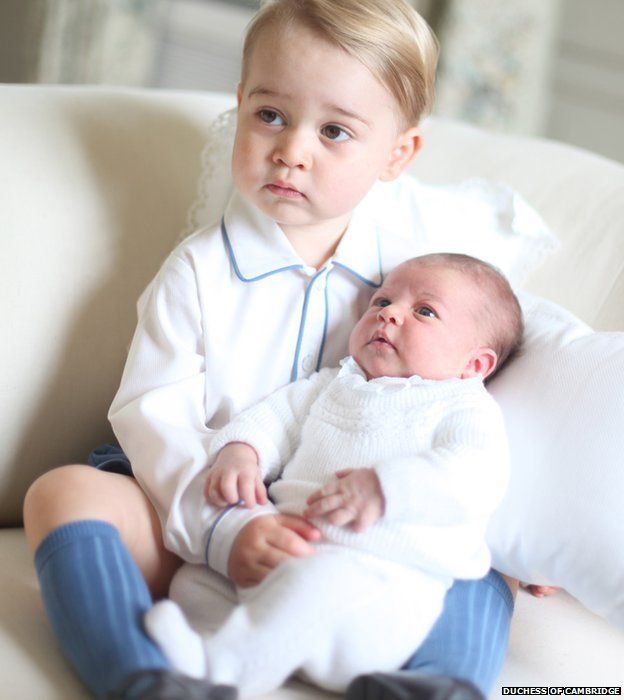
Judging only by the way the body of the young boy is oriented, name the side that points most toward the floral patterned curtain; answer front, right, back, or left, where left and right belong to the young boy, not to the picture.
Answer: back

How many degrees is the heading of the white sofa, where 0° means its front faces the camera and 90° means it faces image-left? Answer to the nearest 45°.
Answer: approximately 0°

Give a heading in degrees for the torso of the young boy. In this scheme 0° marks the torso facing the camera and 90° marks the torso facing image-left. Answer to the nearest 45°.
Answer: approximately 0°

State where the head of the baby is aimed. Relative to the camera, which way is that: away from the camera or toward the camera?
toward the camera

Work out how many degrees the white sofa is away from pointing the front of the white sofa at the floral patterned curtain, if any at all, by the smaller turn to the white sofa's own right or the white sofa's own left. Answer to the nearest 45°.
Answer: approximately 180°

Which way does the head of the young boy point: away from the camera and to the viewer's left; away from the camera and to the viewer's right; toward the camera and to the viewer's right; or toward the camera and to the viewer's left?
toward the camera and to the viewer's left
